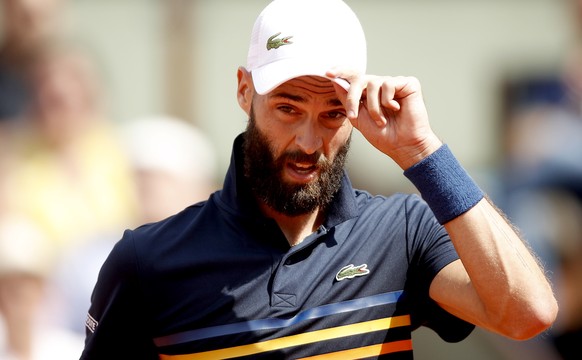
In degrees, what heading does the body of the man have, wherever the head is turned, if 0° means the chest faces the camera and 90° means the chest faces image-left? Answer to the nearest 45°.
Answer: approximately 0°
